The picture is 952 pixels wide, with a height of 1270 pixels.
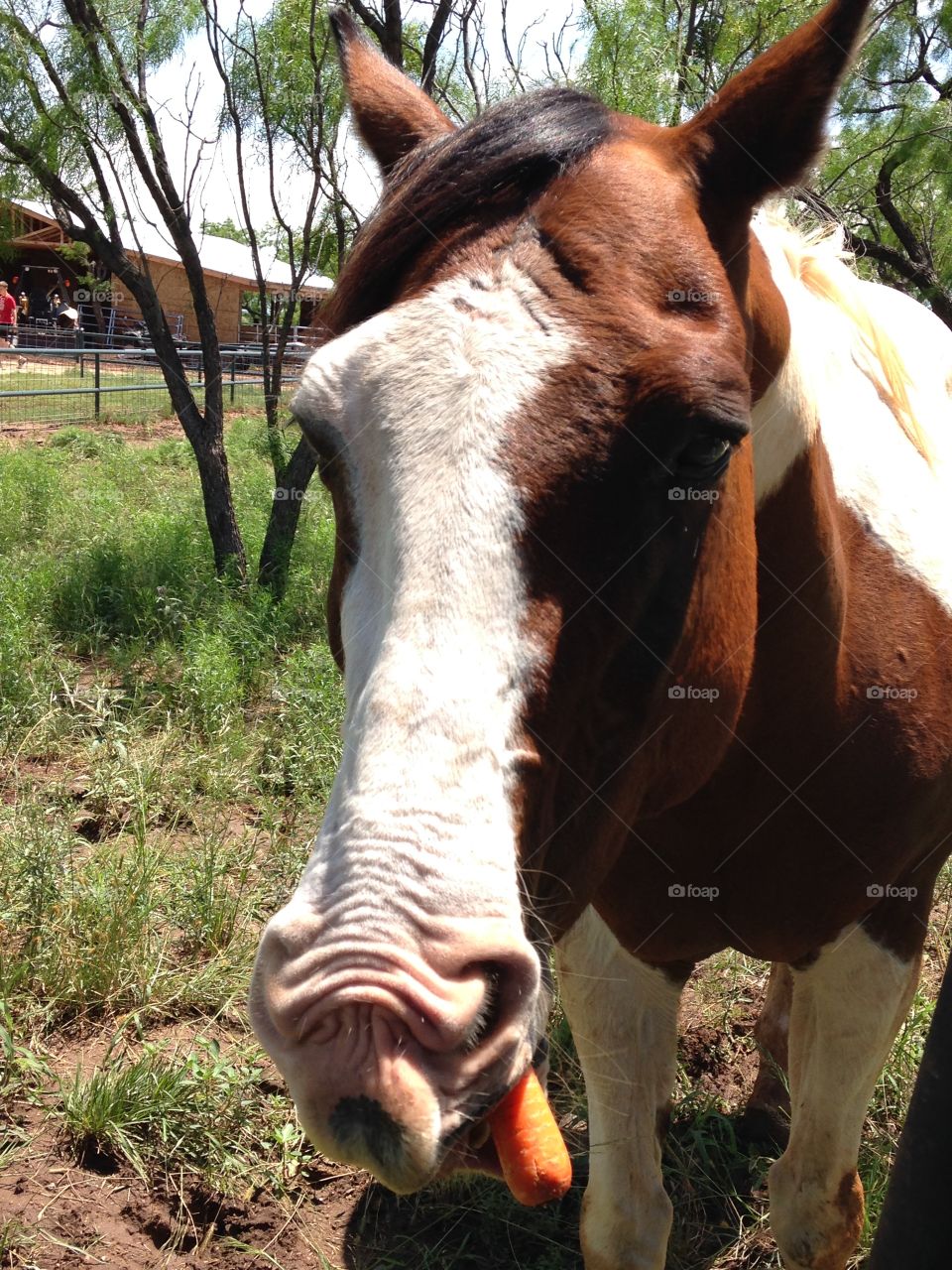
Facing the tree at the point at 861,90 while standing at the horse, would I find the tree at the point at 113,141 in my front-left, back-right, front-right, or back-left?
front-left

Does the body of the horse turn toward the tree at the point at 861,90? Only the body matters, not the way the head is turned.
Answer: no

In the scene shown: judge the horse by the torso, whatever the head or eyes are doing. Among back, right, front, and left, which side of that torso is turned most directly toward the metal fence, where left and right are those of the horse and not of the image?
right

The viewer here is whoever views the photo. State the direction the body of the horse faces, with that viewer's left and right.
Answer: facing the viewer and to the left of the viewer

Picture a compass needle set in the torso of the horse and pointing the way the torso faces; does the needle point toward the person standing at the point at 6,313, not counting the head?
no

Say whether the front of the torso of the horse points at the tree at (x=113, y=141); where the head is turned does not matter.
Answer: no
